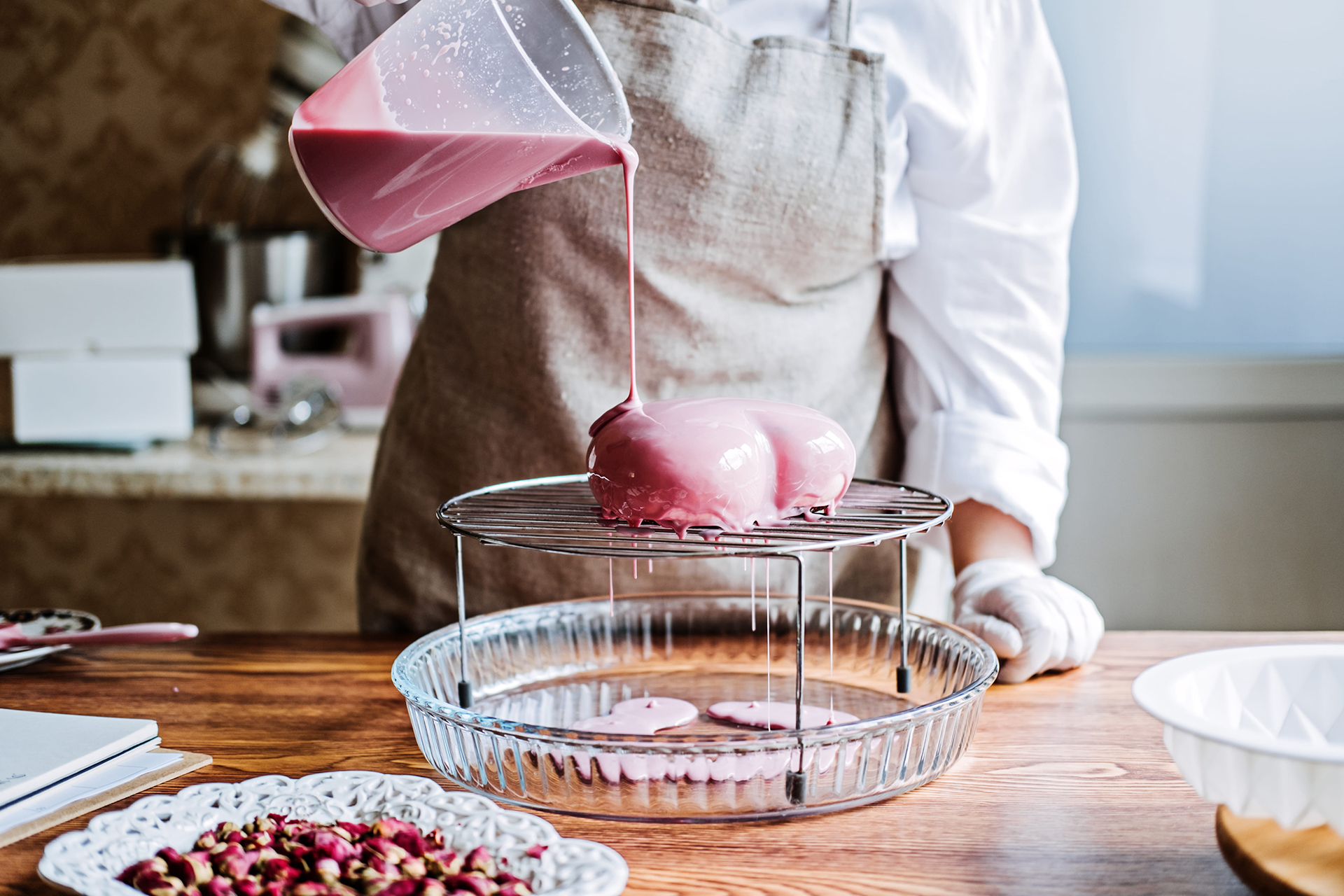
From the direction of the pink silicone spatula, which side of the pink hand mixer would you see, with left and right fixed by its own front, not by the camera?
left

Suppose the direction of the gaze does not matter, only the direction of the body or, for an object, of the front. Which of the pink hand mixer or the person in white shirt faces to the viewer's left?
the pink hand mixer

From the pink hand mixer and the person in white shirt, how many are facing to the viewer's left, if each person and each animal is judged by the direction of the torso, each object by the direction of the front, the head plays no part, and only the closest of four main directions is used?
1

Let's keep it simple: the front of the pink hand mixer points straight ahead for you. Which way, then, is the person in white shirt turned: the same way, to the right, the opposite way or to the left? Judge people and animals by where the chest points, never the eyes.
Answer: to the left

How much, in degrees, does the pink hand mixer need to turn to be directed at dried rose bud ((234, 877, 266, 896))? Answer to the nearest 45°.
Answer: approximately 90° to its left

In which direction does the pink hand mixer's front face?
to the viewer's left

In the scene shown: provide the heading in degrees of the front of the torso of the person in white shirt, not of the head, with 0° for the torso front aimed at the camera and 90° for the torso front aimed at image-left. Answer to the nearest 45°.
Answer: approximately 0°

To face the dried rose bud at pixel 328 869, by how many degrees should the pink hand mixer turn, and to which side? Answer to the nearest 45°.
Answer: approximately 90° to its left

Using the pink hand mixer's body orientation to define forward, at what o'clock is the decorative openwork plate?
The decorative openwork plate is roughly at 9 o'clock from the pink hand mixer.

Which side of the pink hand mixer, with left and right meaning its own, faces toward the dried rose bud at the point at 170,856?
left
